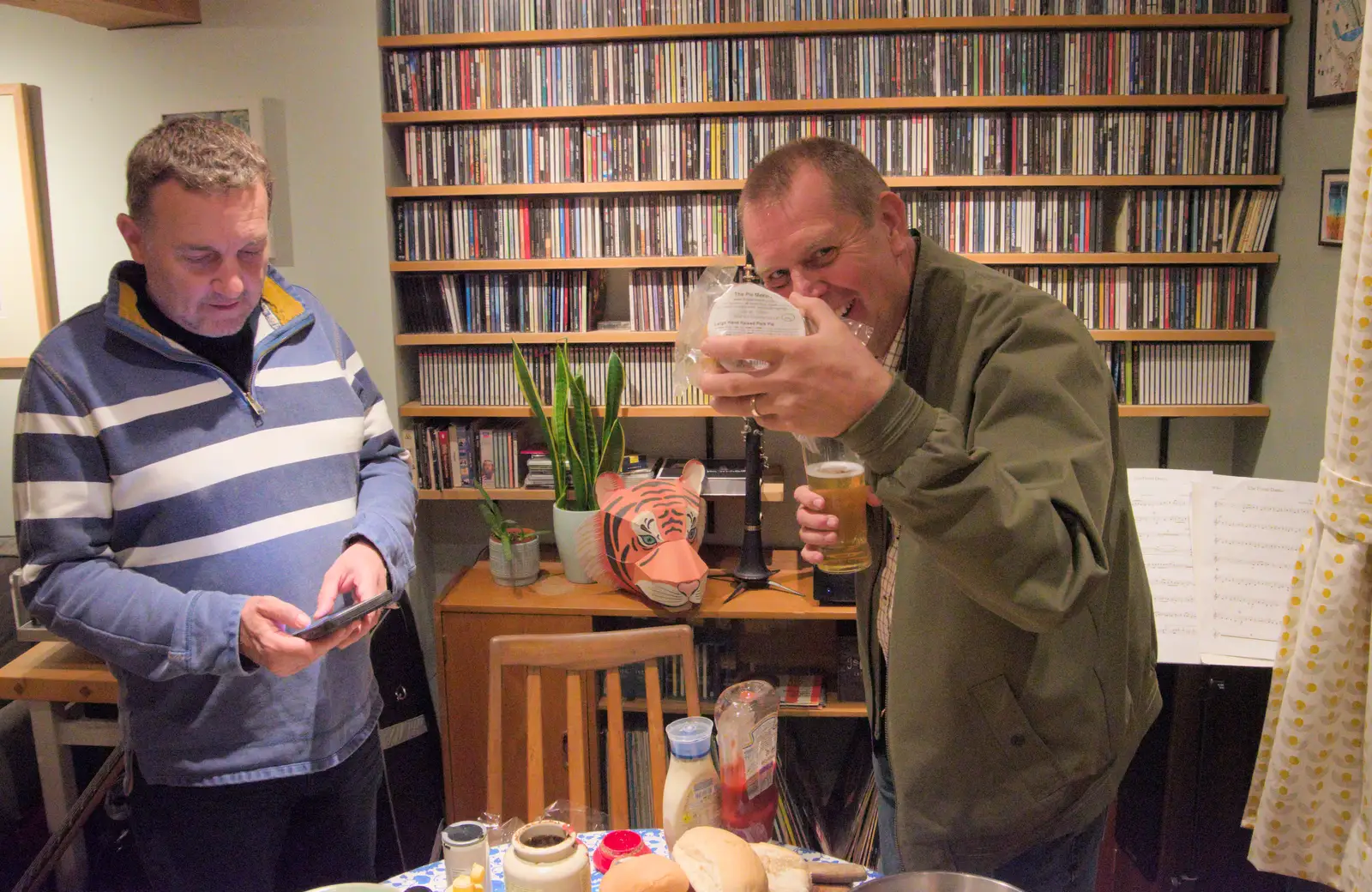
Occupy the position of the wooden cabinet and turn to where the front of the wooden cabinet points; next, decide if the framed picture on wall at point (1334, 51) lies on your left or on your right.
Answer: on your left

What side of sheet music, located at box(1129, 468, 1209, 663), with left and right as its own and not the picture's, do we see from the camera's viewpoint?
front

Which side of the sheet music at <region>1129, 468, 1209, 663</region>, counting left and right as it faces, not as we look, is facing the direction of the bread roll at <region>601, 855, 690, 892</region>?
front

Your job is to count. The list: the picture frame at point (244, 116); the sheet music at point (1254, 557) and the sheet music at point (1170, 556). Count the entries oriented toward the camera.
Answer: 3

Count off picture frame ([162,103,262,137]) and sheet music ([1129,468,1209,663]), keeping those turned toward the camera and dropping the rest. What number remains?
2

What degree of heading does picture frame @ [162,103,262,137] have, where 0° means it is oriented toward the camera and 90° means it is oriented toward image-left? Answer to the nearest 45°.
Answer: approximately 0°

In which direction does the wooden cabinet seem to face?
toward the camera

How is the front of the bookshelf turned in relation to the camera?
facing the viewer

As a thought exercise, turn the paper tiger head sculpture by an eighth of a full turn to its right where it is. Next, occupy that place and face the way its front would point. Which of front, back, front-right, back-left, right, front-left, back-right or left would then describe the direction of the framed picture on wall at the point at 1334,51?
left

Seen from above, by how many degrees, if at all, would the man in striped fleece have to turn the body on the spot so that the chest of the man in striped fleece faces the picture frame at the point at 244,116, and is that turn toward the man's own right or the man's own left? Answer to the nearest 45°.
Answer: approximately 135° to the man's own left

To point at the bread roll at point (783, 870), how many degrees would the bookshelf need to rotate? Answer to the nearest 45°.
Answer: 0° — it already faces it

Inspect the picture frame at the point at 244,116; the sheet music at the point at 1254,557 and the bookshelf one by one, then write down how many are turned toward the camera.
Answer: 3
